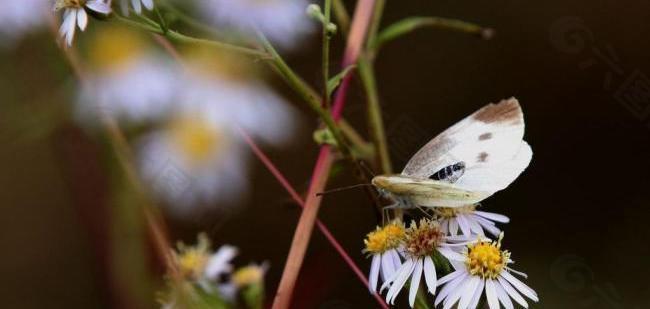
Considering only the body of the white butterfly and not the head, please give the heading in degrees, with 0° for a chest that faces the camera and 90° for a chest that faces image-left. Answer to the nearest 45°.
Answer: approximately 90°
